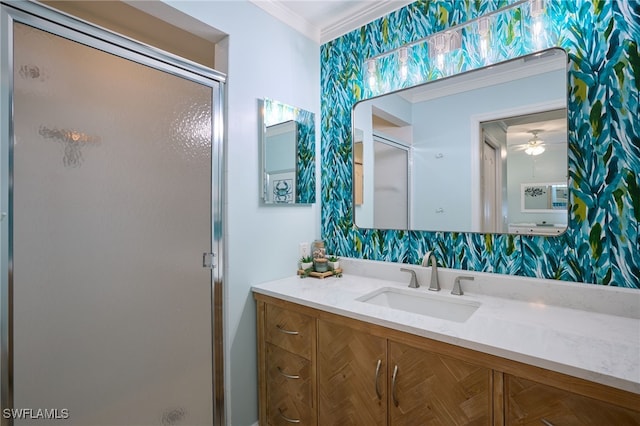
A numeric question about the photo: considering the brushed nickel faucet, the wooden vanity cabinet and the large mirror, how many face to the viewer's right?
0

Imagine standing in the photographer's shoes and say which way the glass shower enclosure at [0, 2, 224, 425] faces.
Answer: facing the viewer and to the right of the viewer

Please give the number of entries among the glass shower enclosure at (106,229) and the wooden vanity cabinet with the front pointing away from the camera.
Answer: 0

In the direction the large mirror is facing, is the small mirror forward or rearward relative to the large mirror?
forward

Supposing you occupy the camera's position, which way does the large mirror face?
facing the viewer and to the left of the viewer

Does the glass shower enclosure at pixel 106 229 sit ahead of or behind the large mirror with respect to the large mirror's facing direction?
ahead

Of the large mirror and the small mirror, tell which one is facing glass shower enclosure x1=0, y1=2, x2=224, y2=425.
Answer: the large mirror

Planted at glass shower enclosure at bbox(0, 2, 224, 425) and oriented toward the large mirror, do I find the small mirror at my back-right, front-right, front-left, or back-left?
front-left

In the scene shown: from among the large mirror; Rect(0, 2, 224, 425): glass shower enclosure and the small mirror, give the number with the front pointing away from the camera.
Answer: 0

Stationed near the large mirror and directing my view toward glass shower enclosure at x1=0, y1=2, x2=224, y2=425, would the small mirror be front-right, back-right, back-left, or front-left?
front-right

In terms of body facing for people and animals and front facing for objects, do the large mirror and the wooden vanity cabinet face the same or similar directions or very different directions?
same or similar directions

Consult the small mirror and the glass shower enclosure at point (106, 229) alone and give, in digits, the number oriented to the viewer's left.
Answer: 0
